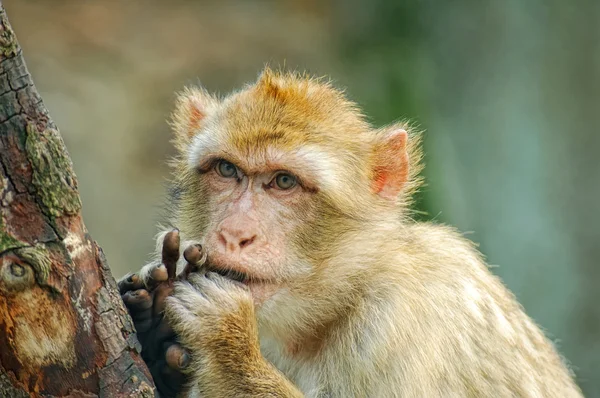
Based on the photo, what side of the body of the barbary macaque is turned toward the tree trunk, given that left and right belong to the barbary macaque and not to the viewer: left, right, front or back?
front

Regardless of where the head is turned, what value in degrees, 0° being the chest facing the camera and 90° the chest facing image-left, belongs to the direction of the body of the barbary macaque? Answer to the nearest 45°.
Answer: approximately 45°
